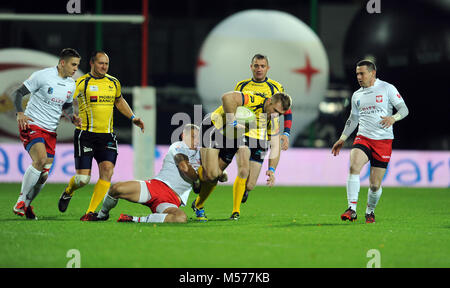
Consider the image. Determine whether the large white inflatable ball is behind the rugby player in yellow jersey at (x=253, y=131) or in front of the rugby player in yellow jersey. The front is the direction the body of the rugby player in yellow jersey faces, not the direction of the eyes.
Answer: behind

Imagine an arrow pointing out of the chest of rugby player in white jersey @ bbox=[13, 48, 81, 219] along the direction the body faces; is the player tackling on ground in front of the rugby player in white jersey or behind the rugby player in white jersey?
in front

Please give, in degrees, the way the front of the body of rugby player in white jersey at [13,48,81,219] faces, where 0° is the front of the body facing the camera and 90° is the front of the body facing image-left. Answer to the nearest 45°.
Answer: approximately 315°

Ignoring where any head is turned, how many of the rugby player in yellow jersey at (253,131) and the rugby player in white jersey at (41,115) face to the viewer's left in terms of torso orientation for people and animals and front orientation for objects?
0

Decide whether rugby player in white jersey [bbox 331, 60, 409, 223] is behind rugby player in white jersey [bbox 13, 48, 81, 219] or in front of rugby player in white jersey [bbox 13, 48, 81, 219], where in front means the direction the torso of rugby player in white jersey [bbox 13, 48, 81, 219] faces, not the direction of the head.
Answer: in front

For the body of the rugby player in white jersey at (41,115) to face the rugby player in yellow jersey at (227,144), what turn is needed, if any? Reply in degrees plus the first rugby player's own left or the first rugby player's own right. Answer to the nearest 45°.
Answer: approximately 45° to the first rugby player's own left

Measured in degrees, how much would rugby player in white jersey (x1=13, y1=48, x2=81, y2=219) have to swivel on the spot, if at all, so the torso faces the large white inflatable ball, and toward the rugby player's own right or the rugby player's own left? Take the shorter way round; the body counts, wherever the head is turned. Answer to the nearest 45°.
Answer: approximately 90° to the rugby player's own left

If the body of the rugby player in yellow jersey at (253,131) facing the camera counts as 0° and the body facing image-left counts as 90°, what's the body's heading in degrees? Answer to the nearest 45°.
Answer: approximately 0°
